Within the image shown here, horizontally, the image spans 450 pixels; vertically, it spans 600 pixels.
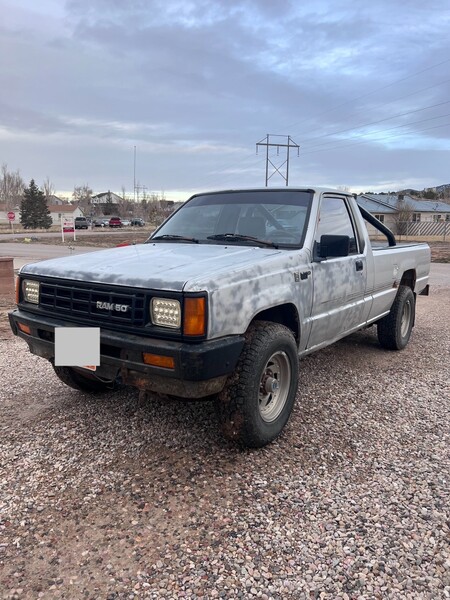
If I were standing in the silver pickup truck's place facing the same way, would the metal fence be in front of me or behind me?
behind

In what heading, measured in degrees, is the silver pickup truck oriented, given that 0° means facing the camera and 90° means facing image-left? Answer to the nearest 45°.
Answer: approximately 45°
